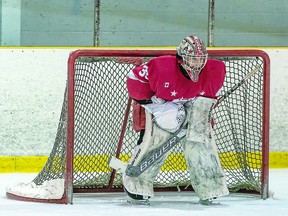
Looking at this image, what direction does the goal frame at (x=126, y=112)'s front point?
toward the camera
